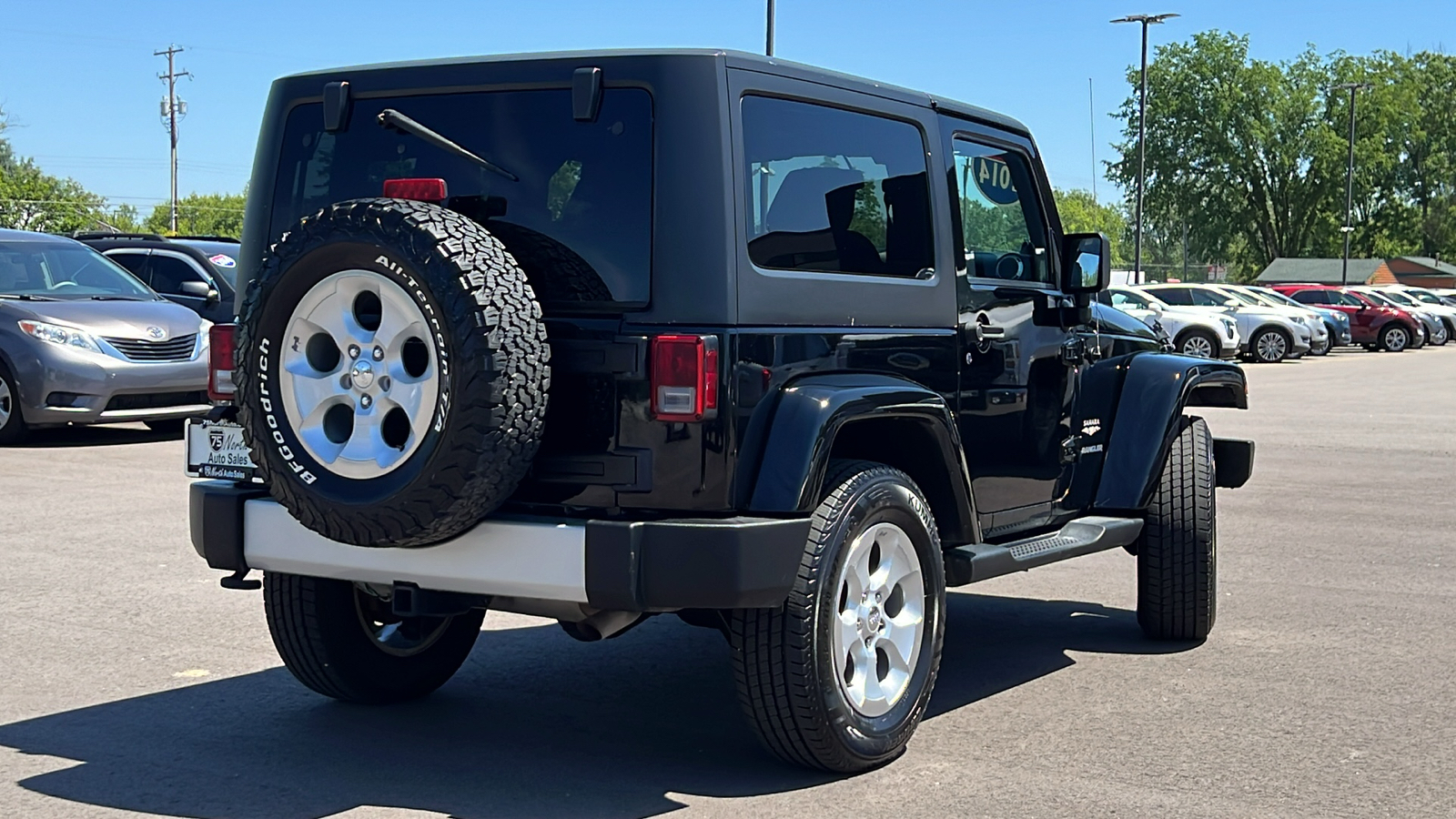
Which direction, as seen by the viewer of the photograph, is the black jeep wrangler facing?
facing away from the viewer and to the right of the viewer

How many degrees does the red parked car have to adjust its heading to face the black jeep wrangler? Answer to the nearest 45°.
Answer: approximately 90° to its right

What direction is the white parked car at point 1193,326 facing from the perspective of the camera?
to the viewer's right

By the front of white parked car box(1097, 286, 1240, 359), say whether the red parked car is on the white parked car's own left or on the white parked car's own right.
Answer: on the white parked car's own left

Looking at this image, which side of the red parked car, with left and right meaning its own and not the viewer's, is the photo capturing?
right

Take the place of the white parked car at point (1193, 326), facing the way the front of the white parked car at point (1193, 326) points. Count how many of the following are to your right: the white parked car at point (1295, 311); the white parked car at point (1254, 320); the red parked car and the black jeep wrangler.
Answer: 1

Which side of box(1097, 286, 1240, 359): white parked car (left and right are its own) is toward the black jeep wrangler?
right

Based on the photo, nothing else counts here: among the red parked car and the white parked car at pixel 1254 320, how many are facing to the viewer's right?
2

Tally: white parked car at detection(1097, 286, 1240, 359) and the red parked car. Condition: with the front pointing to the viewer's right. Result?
2

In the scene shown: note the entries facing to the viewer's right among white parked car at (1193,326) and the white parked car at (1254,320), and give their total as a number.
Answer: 2

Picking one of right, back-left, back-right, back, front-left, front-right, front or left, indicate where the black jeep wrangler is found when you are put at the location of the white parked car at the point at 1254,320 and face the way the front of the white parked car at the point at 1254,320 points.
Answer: right

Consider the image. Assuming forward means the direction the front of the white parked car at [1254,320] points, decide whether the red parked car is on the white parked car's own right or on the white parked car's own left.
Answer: on the white parked car's own left

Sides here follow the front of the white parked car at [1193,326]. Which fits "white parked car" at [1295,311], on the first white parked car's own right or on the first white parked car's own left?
on the first white parked car's own left

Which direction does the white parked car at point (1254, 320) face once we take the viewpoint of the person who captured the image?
facing to the right of the viewer
